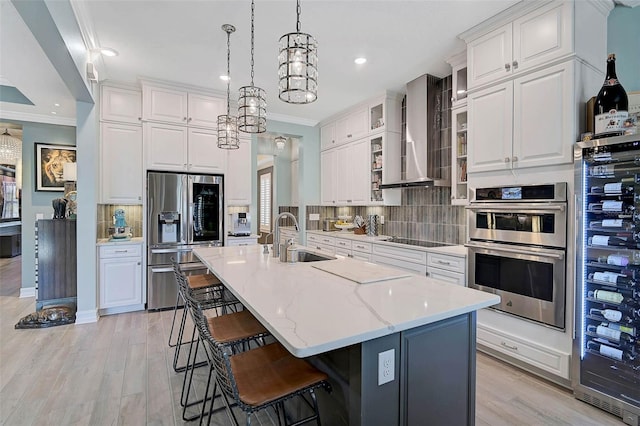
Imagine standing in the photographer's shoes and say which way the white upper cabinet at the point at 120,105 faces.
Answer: facing the viewer

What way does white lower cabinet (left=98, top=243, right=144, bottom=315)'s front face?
toward the camera

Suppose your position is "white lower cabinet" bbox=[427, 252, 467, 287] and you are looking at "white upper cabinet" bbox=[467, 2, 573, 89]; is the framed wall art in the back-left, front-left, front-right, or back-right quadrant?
back-right

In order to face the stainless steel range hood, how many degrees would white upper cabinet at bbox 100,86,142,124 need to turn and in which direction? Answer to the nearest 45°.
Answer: approximately 45° to its left

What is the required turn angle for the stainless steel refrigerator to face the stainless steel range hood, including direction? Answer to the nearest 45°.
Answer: approximately 45° to its left

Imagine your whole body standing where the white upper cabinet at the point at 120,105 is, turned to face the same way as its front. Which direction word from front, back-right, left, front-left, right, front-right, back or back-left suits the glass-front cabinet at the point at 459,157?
front-left

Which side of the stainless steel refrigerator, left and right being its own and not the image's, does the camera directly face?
front

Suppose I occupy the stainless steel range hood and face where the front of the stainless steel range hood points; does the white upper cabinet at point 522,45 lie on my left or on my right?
on my left

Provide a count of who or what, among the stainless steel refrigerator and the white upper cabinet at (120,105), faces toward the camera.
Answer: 2

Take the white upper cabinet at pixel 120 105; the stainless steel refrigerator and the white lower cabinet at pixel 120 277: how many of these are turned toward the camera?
3

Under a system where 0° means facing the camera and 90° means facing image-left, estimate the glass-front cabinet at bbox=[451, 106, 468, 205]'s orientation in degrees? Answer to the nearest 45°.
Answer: approximately 45°

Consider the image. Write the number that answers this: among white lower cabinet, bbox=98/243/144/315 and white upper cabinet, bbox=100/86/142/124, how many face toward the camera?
2

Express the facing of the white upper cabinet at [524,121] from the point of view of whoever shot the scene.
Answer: facing the viewer and to the left of the viewer

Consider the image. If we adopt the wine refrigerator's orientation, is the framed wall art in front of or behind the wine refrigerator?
in front

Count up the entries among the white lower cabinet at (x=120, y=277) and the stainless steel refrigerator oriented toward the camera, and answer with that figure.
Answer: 2

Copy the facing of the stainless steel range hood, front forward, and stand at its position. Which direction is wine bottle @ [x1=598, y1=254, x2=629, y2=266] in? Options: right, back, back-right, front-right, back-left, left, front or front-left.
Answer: left
